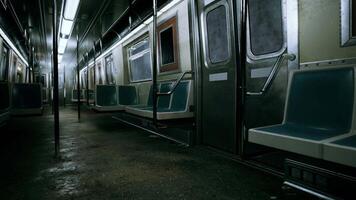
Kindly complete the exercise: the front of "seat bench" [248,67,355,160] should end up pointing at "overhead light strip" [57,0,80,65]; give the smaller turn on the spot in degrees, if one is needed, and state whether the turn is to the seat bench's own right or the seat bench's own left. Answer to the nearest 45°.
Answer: approximately 90° to the seat bench's own right

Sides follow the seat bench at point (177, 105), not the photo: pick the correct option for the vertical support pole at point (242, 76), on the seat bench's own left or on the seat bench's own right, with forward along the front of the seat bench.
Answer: on the seat bench's own left

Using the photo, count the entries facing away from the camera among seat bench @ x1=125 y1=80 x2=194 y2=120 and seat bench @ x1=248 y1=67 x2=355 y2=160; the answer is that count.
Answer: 0

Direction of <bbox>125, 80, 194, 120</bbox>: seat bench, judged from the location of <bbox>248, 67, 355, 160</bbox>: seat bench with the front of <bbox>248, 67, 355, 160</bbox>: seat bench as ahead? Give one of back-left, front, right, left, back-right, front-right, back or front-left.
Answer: right

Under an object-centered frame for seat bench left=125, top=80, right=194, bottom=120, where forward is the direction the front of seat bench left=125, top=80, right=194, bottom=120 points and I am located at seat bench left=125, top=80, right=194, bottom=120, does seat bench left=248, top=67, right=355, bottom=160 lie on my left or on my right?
on my left

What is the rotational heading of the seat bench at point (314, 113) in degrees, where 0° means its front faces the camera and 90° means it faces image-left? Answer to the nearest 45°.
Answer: approximately 45°

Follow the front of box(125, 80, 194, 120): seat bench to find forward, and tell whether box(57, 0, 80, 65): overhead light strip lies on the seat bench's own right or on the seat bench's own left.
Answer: on the seat bench's own right

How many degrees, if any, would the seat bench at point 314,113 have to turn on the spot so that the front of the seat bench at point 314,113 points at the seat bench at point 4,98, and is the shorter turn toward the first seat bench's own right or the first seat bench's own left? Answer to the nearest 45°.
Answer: approximately 45° to the first seat bench's own right

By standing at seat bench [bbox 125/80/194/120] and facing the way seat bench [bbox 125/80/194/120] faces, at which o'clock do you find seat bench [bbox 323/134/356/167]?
seat bench [bbox 323/134/356/167] is roughly at 10 o'clock from seat bench [bbox 125/80/194/120].
